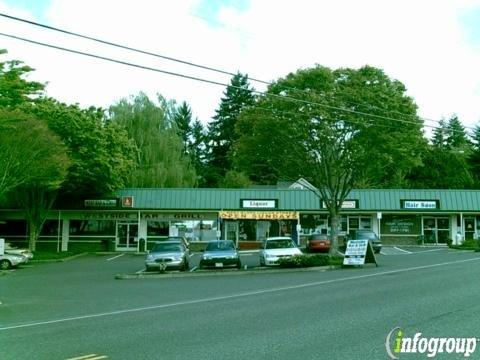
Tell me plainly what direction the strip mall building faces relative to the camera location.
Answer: facing the viewer

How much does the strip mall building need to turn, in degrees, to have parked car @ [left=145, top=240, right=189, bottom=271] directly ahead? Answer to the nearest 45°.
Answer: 0° — it already faces it

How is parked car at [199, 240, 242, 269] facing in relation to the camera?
toward the camera

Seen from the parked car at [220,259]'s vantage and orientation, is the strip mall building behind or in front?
behind

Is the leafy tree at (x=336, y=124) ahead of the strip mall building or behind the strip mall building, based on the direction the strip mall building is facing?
ahead

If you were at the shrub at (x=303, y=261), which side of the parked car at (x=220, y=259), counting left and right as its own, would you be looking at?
left

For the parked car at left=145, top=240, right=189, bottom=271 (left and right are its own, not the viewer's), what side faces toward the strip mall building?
back
